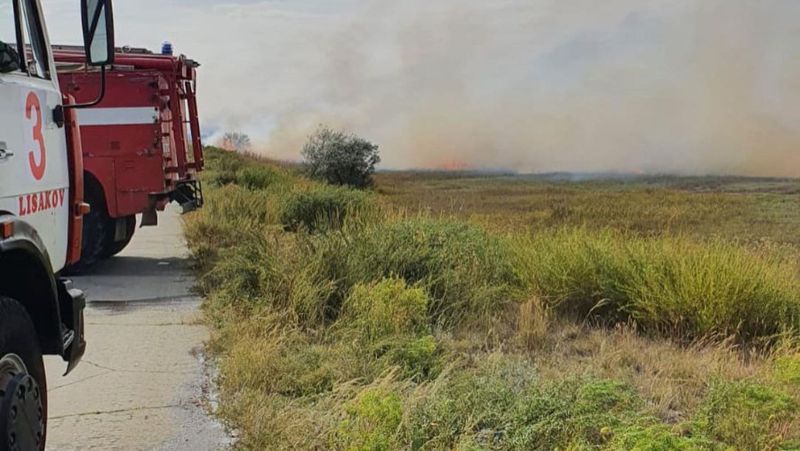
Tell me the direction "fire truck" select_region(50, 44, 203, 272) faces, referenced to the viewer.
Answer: facing away from the viewer and to the left of the viewer

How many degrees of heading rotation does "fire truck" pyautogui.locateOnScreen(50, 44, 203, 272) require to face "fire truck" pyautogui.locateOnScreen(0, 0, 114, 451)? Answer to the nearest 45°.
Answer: approximately 135° to its left

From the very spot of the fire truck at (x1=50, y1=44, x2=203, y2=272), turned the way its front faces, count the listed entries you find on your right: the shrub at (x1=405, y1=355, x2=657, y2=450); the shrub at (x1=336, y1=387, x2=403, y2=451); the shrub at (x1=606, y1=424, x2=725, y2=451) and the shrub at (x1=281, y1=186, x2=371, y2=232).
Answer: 1

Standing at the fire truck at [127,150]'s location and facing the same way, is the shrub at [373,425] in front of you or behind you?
behind

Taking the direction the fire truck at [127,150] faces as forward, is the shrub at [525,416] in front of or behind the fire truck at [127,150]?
behind

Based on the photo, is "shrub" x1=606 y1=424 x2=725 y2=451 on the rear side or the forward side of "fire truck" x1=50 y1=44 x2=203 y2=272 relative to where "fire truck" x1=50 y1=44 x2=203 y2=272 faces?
on the rear side

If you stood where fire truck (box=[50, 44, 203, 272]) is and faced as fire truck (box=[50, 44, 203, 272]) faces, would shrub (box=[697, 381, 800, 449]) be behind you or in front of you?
behind

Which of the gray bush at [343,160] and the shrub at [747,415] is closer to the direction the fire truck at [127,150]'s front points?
the gray bush
